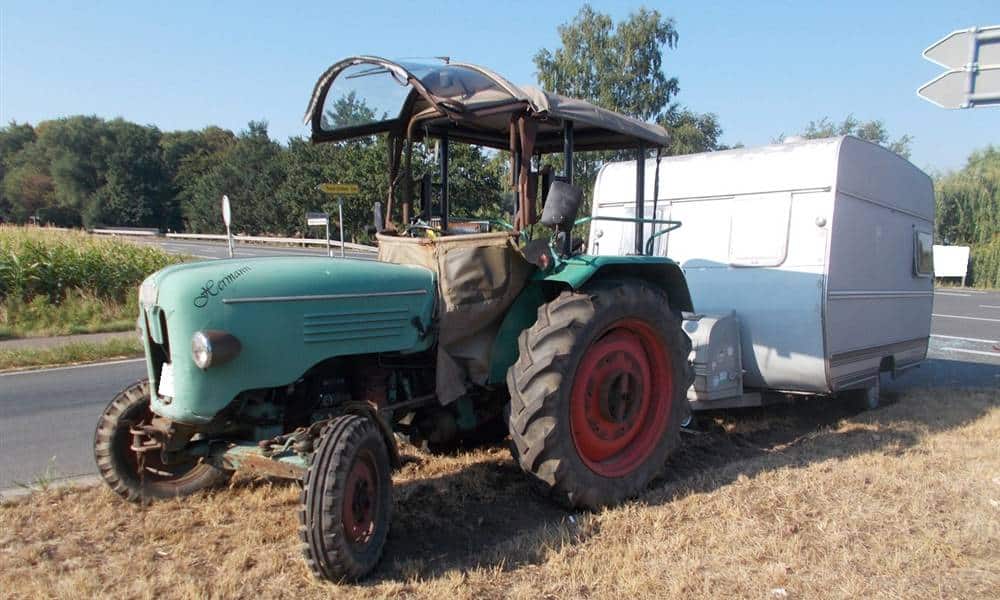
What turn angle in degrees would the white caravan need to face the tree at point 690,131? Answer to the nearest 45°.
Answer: approximately 135° to its right

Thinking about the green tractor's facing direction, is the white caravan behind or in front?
behind

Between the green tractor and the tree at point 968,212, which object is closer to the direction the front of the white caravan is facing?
the green tractor

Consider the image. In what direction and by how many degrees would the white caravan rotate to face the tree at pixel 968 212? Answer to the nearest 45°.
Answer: approximately 135° to its right

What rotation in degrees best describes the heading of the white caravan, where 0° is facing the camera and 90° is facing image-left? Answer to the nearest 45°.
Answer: approximately 45°

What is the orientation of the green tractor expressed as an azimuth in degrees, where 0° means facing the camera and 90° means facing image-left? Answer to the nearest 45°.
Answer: approximately 45°

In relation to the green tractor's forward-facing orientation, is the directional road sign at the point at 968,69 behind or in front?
behind

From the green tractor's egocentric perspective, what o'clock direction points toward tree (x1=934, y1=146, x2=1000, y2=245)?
The tree is roughly at 6 o'clock from the green tractor.

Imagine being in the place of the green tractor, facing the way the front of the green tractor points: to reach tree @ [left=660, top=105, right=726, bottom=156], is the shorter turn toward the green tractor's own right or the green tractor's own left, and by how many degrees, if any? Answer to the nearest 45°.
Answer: approximately 180°

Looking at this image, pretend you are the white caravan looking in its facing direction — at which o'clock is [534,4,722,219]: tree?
The tree is roughly at 4 o'clock from the white caravan.

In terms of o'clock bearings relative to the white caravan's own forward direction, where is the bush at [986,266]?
The bush is roughly at 5 o'clock from the white caravan.

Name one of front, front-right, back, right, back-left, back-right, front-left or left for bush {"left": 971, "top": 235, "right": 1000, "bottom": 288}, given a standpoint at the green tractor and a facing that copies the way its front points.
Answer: back
